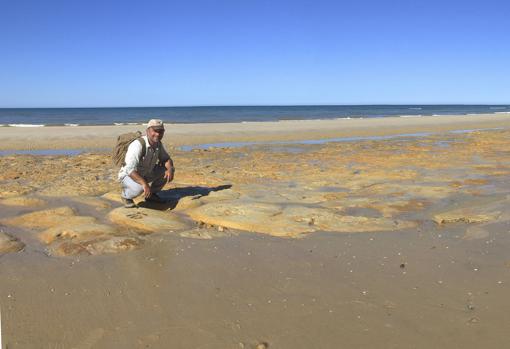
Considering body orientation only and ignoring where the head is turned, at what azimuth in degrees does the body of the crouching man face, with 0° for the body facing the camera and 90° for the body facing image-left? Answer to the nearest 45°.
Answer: approximately 315°
